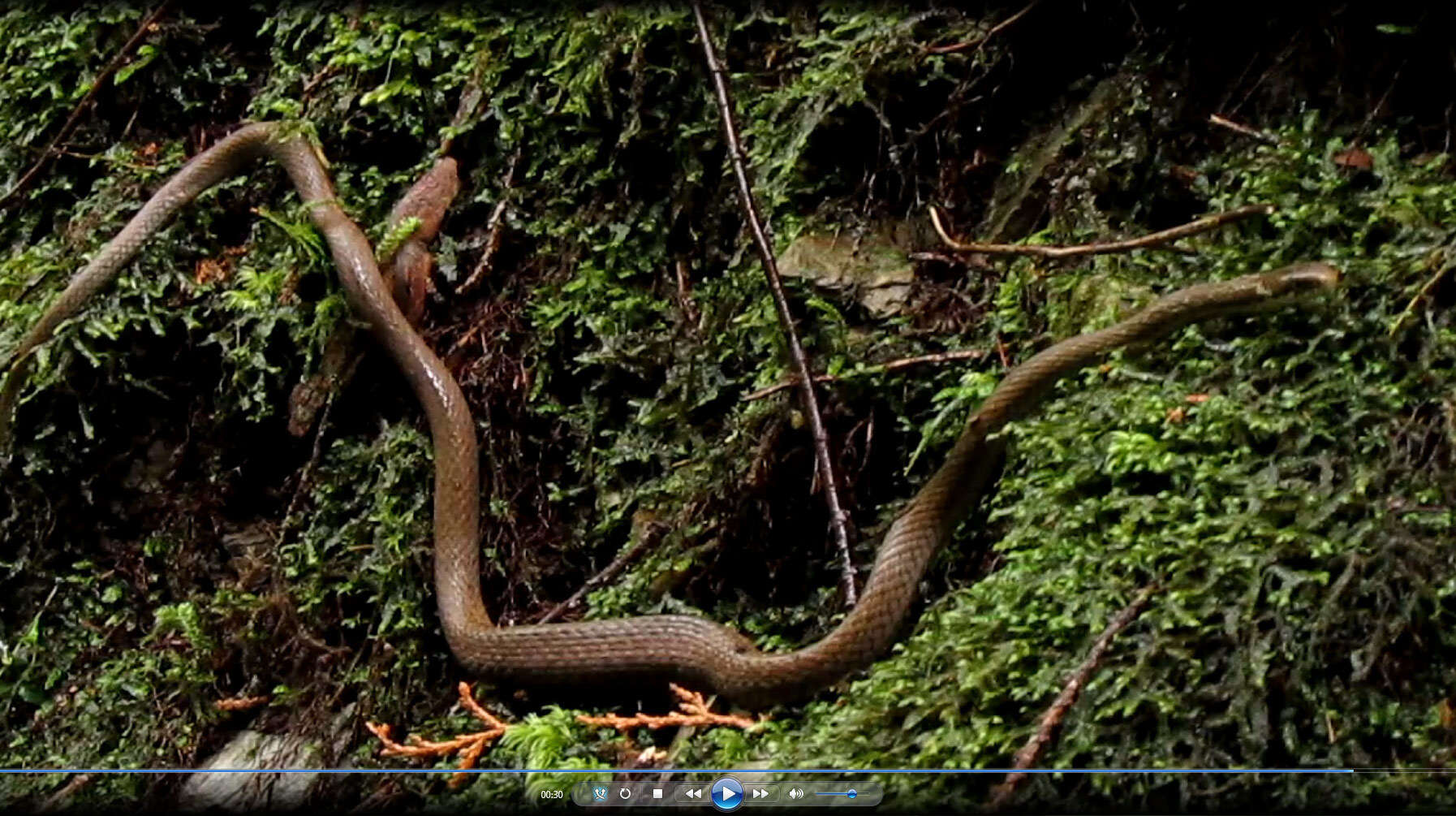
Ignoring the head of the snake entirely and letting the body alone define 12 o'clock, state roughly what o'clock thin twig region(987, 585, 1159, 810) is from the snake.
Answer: The thin twig is roughly at 2 o'clock from the snake.

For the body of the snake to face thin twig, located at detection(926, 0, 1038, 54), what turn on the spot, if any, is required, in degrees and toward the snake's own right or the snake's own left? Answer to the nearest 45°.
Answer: approximately 45° to the snake's own left

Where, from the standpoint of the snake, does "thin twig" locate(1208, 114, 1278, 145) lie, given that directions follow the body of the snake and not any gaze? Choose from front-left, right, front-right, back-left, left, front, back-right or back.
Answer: front

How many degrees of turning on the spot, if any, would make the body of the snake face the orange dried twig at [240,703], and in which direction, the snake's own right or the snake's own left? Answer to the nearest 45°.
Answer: approximately 135° to the snake's own left

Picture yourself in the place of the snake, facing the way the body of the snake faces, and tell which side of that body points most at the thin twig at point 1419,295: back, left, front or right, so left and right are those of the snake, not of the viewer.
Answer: front

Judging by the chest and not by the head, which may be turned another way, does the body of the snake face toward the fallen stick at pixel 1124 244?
yes

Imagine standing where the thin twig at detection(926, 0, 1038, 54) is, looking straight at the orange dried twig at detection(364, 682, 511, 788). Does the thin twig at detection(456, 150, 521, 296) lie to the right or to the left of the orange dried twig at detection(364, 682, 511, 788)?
right

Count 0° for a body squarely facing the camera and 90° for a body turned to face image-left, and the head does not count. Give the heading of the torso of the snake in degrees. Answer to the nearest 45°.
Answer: approximately 270°
